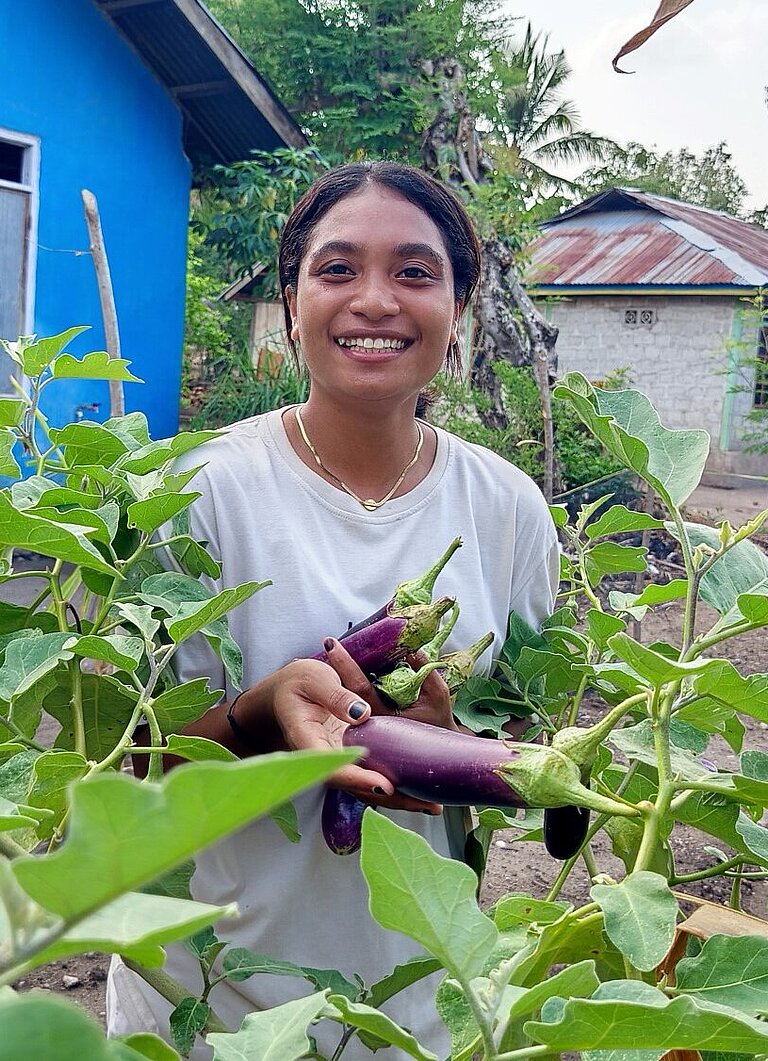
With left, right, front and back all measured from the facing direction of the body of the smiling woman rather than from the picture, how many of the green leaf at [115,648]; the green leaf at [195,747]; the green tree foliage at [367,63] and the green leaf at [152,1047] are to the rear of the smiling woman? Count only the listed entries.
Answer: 1

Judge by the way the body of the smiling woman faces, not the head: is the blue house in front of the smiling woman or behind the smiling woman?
behind

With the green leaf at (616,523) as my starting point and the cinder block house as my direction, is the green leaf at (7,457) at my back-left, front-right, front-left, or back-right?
back-left

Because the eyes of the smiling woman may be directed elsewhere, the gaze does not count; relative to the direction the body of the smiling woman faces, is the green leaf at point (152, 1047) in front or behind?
in front

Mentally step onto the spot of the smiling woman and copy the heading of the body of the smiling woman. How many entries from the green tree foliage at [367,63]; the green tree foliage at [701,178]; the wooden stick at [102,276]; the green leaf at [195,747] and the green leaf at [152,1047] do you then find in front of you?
2

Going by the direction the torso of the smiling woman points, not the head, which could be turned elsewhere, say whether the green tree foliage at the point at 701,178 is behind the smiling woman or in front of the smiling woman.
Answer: behind

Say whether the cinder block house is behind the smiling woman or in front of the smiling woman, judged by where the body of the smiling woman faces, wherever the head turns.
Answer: behind

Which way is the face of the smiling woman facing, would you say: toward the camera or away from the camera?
toward the camera

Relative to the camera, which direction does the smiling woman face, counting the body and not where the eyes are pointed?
toward the camera
